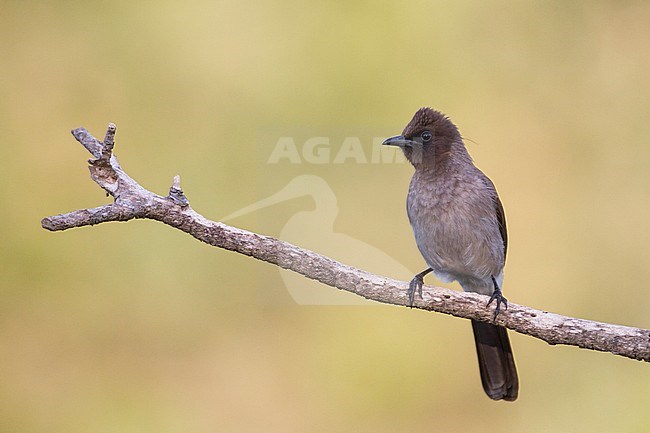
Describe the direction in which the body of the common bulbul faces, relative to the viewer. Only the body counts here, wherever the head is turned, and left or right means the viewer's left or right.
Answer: facing the viewer and to the left of the viewer
